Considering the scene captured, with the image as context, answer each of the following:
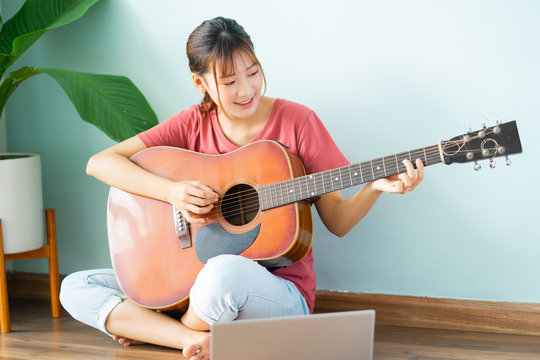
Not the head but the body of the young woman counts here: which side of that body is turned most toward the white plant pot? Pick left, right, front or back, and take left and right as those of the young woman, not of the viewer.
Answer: right

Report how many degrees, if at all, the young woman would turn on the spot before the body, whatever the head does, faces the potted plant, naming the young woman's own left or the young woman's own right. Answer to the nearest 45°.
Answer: approximately 90° to the young woman's own right

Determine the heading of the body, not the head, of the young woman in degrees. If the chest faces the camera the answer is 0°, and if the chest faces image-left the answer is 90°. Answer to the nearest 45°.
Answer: approximately 45°
